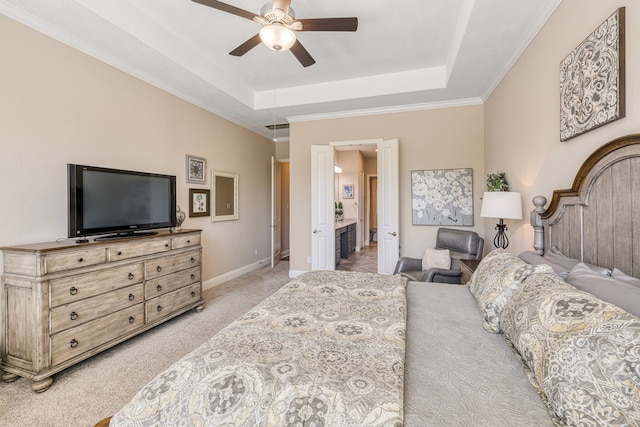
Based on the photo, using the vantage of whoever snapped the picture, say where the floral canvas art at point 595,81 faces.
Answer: facing the viewer and to the left of the viewer

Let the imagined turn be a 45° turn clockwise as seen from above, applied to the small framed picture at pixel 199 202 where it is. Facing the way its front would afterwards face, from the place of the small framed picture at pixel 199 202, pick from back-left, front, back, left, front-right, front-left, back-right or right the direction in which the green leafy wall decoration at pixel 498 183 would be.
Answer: front-left

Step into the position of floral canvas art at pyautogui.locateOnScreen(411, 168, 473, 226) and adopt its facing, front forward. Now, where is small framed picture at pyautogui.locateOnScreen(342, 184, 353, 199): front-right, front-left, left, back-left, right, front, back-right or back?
back-right

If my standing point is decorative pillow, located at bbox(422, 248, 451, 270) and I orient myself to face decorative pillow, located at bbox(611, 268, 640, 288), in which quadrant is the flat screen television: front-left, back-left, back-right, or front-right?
front-right

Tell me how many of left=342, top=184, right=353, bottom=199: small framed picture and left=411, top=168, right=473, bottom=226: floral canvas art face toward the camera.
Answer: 2

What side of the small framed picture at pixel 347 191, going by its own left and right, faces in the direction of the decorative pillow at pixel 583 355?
front

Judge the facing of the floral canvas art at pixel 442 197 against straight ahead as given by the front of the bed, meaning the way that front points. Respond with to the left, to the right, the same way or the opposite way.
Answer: to the left

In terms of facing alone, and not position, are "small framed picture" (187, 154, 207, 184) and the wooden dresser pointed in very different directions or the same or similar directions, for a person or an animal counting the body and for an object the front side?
same or similar directions

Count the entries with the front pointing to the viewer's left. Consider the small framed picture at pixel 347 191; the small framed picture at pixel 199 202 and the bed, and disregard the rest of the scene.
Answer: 1

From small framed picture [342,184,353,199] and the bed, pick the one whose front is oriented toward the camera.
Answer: the small framed picture

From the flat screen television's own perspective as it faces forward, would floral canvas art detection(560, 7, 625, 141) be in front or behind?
in front

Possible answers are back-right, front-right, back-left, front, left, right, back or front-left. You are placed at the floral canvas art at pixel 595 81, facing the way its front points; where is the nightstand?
right

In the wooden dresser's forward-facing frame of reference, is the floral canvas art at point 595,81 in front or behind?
in front

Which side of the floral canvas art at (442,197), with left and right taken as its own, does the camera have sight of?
front

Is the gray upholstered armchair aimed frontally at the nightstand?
no

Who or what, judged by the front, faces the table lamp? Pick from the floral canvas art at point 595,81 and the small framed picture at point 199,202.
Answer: the small framed picture

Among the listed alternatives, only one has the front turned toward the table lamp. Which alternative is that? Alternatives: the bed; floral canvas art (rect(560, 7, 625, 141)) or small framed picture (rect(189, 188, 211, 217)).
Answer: the small framed picture
